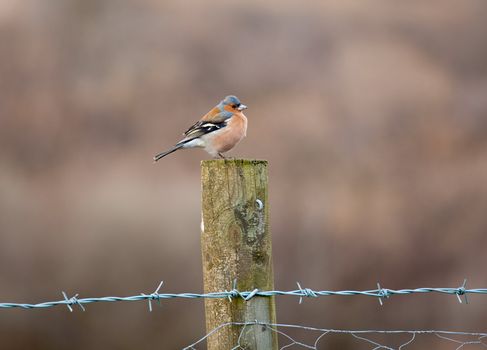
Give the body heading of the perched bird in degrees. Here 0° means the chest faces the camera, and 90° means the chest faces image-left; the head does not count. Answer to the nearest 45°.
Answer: approximately 270°
